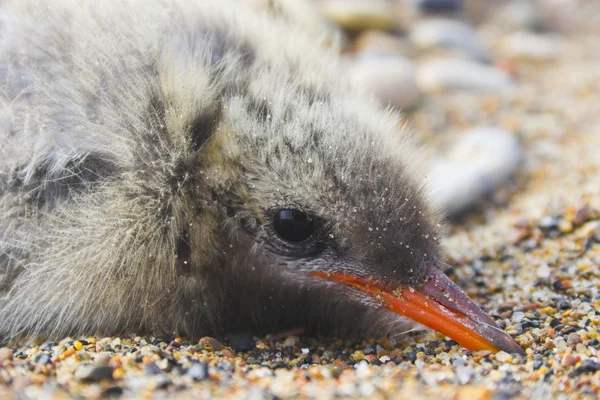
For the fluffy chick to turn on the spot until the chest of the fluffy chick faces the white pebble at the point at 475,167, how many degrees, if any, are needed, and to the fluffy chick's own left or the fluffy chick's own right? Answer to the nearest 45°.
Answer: approximately 45° to the fluffy chick's own left

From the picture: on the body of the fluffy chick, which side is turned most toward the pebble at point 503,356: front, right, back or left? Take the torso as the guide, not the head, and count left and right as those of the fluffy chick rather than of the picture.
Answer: front

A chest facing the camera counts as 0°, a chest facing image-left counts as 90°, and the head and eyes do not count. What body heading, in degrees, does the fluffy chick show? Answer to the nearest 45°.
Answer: approximately 270°

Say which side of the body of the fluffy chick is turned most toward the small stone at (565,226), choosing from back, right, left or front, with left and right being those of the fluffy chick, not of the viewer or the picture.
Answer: front
